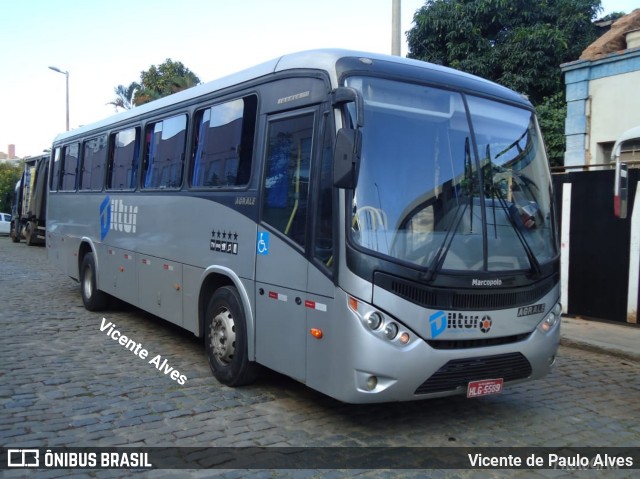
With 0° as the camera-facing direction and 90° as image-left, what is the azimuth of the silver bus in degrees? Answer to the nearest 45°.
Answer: approximately 315°

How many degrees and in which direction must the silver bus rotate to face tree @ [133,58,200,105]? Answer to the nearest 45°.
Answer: approximately 135° to its left

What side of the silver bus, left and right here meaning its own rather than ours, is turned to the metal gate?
left

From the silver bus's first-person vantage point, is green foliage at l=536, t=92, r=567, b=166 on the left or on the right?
on its left

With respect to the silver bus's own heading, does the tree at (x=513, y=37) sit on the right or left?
on its left

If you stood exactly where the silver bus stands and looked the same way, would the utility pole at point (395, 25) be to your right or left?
on your left

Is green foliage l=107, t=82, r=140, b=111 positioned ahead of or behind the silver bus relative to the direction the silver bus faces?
behind
